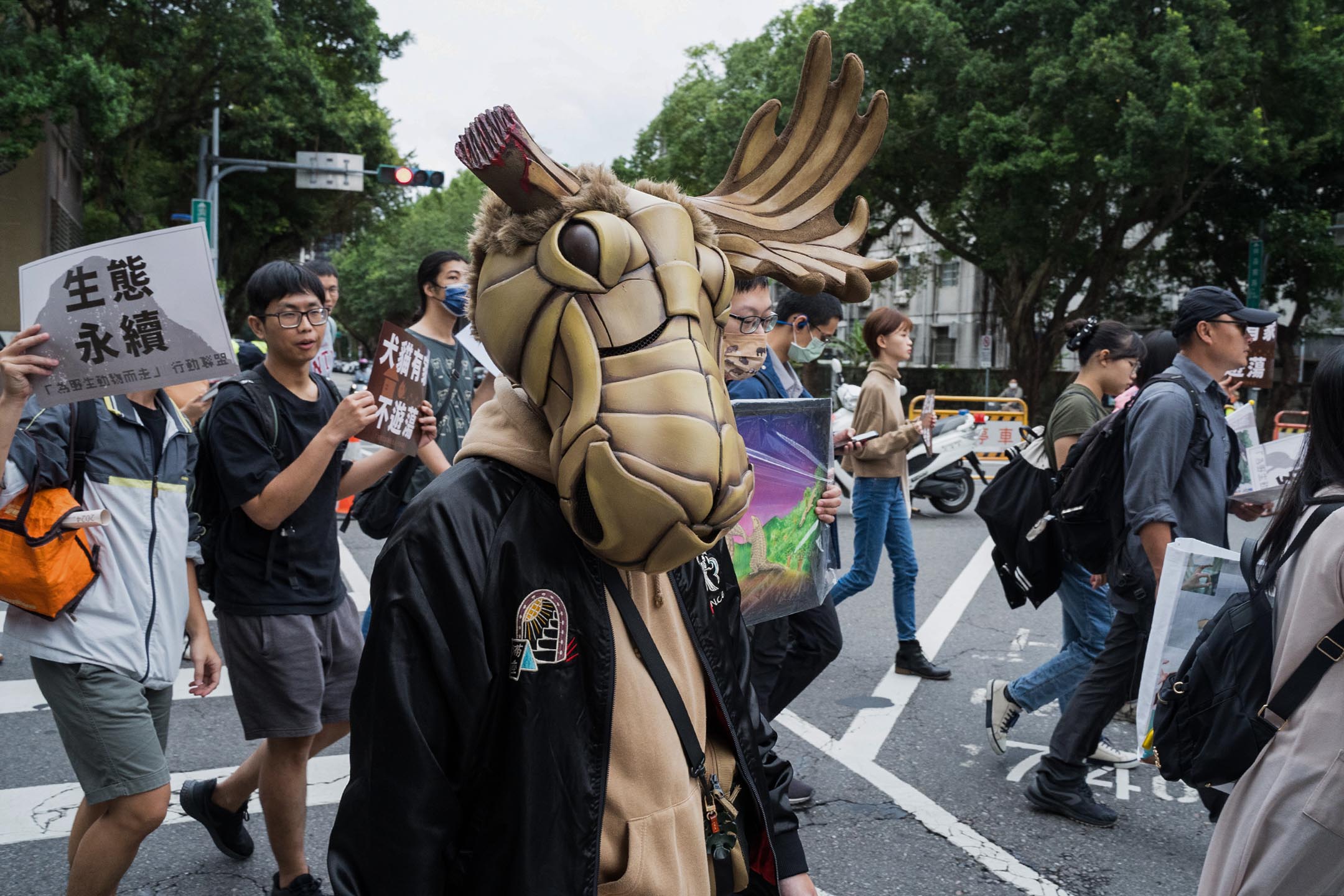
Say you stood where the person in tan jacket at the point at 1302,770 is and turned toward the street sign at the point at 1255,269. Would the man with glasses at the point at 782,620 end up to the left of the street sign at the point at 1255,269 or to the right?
left

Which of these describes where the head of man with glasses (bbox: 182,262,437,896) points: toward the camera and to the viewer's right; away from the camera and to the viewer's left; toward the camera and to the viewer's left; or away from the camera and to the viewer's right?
toward the camera and to the viewer's right

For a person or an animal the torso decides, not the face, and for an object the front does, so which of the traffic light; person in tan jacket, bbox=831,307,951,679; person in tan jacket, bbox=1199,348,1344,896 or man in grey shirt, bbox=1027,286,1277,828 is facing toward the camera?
the traffic light

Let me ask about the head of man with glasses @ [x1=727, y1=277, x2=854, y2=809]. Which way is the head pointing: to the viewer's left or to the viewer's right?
to the viewer's right

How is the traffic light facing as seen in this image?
toward the camera

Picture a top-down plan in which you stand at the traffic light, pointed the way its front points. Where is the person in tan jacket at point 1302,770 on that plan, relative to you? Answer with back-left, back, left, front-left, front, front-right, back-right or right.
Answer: front

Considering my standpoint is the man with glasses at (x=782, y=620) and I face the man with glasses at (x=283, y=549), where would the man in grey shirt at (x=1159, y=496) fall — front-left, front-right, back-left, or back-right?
back-left

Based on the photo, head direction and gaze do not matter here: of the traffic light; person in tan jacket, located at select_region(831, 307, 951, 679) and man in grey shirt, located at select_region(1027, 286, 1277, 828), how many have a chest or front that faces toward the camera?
1

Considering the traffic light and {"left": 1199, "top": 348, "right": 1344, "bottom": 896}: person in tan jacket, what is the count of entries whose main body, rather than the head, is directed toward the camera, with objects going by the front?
1

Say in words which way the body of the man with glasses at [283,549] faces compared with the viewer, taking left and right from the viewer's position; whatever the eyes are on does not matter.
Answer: facing the viewer and to the right of the viewer

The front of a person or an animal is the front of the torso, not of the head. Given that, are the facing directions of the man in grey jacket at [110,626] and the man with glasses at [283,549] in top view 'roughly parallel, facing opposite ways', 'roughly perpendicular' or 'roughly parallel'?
roughly parallel

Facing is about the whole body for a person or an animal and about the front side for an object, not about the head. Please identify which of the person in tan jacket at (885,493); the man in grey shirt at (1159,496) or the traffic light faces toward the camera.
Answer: the traffic light

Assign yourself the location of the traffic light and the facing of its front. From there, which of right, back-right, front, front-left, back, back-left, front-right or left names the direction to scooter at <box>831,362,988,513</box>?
front-left
